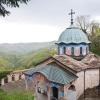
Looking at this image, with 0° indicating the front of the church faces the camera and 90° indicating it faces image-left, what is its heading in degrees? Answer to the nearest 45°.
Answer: approximately 45°
